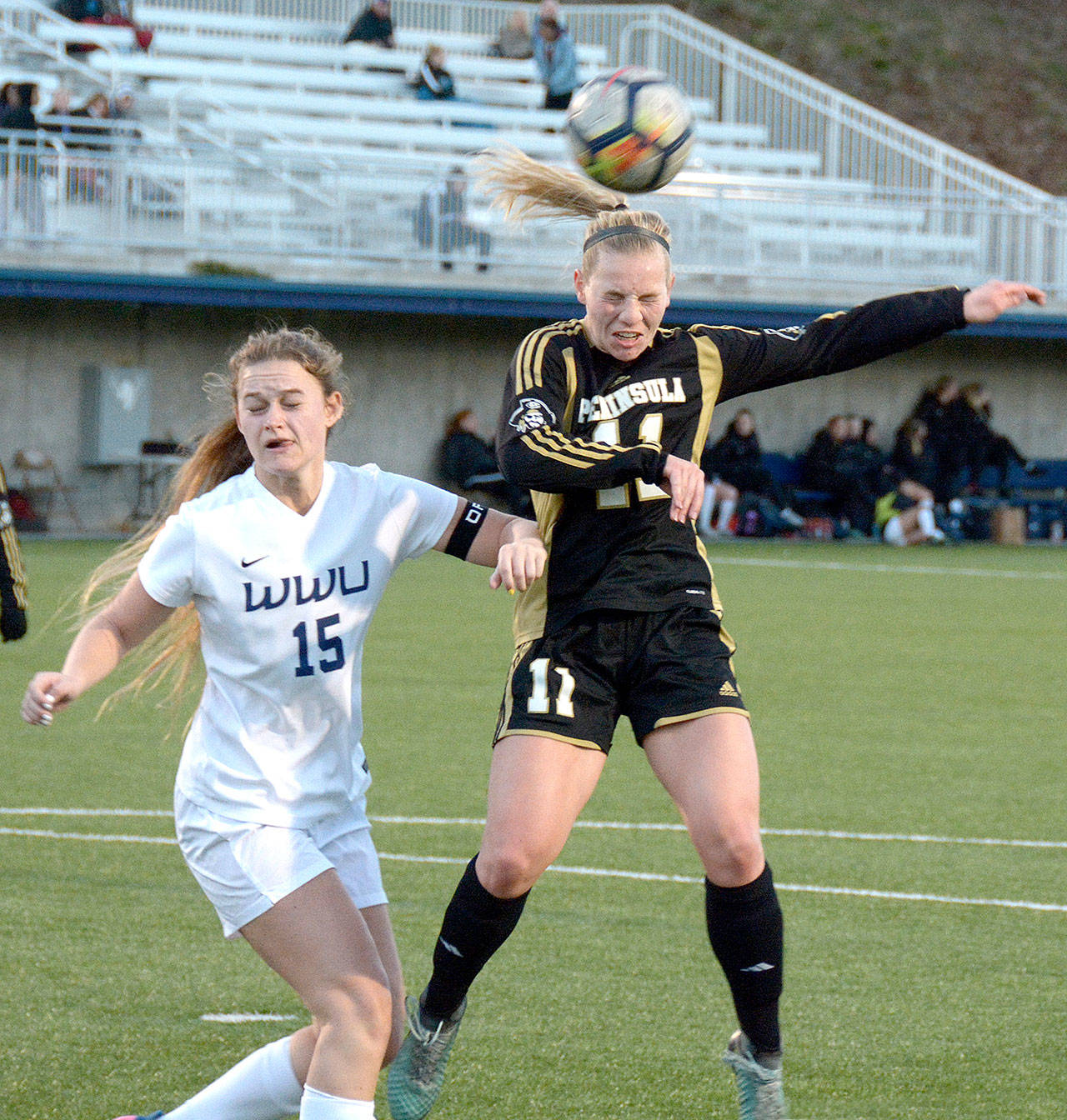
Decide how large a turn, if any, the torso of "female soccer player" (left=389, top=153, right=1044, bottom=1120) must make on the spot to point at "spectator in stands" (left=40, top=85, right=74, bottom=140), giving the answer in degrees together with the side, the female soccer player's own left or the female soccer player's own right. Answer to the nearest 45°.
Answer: approximately 135° to the female soccer player's own right

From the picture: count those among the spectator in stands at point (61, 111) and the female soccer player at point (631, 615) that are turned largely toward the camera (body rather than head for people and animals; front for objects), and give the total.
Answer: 2

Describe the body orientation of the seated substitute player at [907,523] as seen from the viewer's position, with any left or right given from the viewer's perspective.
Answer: facing the viewer and to the right of the viewer

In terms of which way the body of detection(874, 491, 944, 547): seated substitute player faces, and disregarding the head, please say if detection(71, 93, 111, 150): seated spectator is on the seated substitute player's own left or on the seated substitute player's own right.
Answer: on the seated substitute player's own right

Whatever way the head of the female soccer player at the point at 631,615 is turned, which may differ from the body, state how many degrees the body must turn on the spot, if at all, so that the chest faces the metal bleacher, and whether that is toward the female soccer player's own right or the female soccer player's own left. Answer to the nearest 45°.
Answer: approximately 180°

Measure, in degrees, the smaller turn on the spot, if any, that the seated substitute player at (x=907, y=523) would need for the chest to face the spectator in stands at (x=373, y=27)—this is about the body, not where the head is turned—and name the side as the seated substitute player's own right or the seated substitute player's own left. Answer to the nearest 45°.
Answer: approximately 135° to the seated substitute player's own right

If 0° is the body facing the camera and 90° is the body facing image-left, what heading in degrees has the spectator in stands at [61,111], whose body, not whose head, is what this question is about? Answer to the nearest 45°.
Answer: approximately 0°

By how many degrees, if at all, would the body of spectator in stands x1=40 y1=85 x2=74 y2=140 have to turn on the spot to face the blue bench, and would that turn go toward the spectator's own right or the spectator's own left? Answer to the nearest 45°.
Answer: approximately 90° to the spectator's own left

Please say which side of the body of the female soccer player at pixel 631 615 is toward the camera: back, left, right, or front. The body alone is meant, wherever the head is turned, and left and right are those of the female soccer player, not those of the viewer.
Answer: front

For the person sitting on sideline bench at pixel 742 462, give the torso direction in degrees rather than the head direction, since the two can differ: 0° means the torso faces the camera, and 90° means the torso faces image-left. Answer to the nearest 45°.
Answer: approximately 315°

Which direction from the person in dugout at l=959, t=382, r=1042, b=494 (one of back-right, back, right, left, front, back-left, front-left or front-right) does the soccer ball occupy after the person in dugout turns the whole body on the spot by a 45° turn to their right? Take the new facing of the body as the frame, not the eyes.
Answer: front

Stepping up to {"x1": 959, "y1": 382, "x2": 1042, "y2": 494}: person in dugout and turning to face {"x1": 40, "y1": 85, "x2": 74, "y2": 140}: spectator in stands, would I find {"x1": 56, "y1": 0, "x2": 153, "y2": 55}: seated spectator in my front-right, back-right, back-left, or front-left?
front-right

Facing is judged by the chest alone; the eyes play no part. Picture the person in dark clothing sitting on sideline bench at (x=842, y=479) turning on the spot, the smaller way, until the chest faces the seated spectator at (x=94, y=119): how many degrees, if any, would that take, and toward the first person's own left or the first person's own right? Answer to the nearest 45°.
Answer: approximately 135° to the first person's own right

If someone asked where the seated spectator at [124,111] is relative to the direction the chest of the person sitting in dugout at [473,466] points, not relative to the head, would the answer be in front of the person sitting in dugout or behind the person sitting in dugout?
behind
